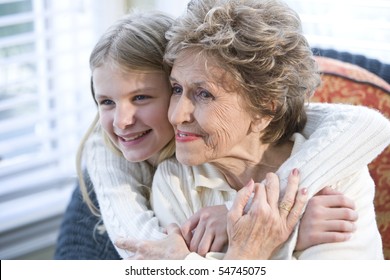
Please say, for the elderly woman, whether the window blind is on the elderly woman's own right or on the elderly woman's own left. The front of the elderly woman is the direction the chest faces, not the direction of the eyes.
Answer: on the elderly woman's own right
